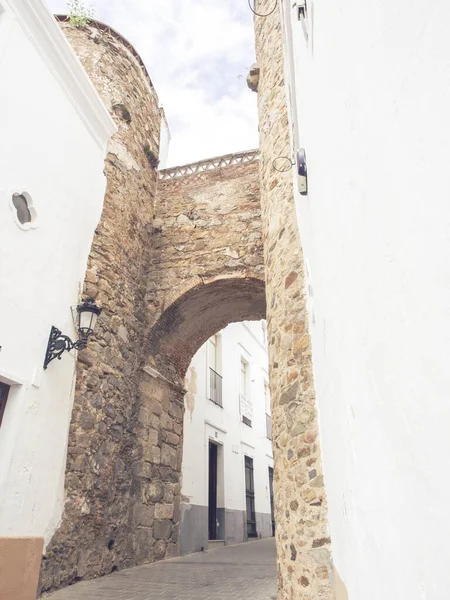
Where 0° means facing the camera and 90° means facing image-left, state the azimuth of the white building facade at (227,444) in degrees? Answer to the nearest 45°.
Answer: approximately 315°

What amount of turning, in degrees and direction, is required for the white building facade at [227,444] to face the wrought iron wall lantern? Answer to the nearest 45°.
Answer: approximately 45° to its right

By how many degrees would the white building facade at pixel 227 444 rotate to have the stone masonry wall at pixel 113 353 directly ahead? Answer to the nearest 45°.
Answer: approximately 45° to its right
